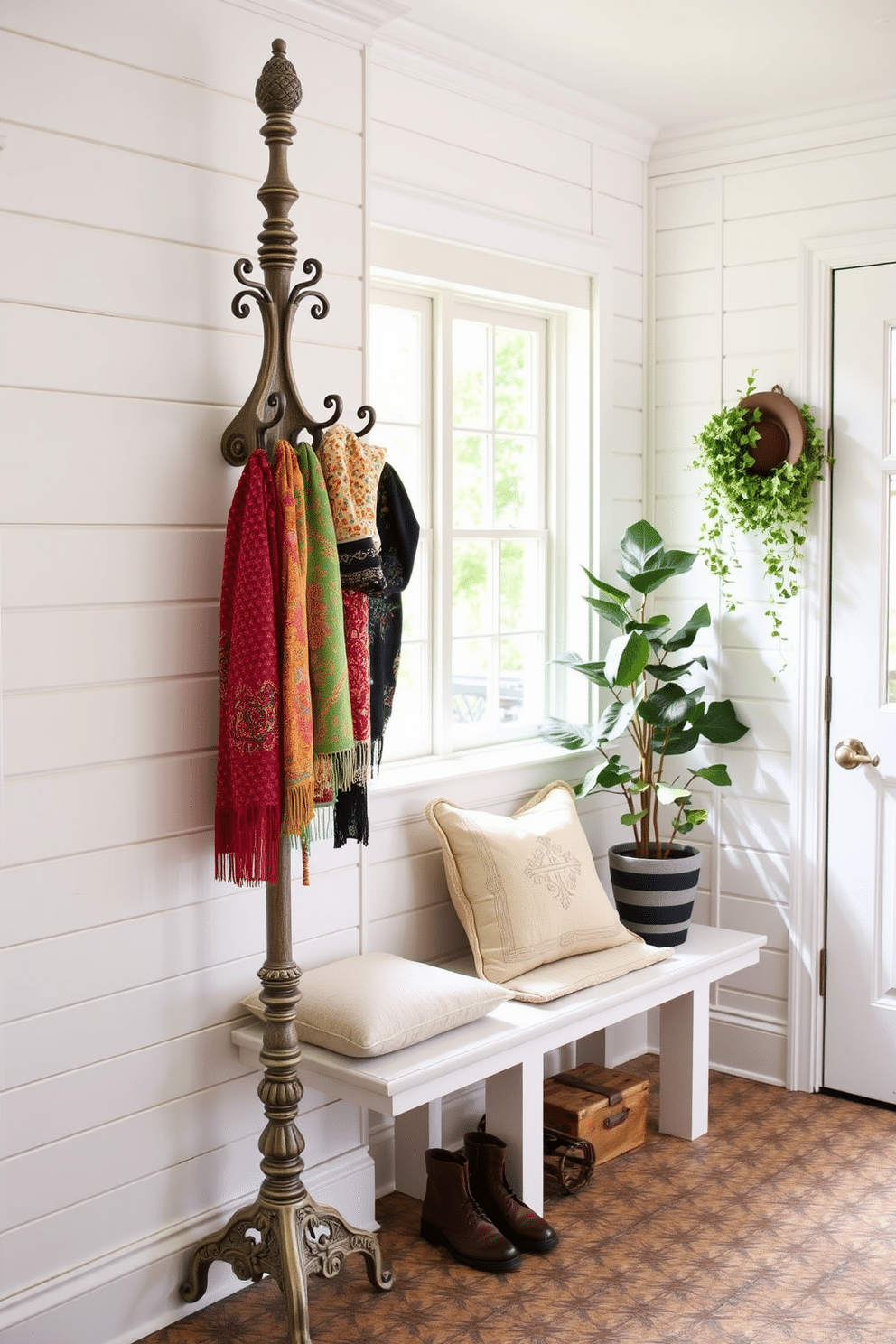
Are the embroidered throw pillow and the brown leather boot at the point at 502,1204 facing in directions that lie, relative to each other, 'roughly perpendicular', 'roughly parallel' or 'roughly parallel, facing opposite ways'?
roughly parallel

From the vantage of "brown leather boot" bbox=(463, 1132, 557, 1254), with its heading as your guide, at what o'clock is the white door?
The white door is roughly at 9 o'clock from the brown leather boot.

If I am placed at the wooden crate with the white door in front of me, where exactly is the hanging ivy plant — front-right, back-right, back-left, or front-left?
front-left

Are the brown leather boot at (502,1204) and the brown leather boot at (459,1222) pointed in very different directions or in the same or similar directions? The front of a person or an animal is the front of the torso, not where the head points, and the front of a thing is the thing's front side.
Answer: same or similar directions

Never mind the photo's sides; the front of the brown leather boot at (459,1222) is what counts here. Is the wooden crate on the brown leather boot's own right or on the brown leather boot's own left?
on the brown leather boot's own left

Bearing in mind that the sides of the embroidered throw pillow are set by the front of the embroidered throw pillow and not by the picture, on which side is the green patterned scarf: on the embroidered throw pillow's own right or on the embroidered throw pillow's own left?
on the embroidered throw pillow's own right

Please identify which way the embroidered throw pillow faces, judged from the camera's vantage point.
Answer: facing the viewer and to the right of the viewer

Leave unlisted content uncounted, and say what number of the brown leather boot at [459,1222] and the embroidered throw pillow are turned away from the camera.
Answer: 0

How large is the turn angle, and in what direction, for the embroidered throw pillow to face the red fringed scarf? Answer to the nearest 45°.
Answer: approximately 90° to its right

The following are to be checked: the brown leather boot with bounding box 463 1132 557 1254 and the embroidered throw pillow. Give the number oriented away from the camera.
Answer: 0
